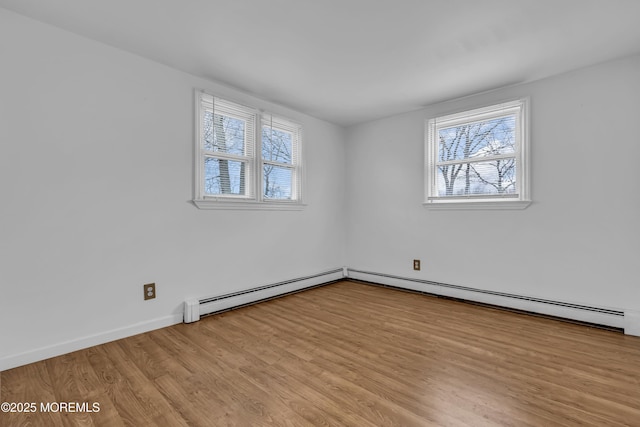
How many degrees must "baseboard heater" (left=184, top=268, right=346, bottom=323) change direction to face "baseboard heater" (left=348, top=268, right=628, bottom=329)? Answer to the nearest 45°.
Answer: approximately 45° to its left

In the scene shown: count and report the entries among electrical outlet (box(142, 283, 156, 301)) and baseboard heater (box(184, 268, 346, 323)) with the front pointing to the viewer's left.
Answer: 0

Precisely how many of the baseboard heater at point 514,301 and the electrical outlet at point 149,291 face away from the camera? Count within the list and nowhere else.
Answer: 0

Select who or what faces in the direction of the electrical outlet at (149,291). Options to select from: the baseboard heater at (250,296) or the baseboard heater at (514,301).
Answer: the baseboard heater at (514,301)

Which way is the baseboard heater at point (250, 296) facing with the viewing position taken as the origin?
facing the viewer and to the right of the viewer

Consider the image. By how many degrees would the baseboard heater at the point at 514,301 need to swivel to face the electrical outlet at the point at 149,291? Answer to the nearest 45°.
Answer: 0° — it already faces it

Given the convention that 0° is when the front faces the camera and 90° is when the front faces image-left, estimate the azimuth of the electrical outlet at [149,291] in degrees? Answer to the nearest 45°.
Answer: approximately 315°

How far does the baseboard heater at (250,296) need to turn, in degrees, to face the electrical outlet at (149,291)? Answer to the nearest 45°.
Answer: approximately 90° to its right

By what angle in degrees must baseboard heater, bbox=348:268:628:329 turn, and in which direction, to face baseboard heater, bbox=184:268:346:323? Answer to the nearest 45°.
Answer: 0° — it already faces it
